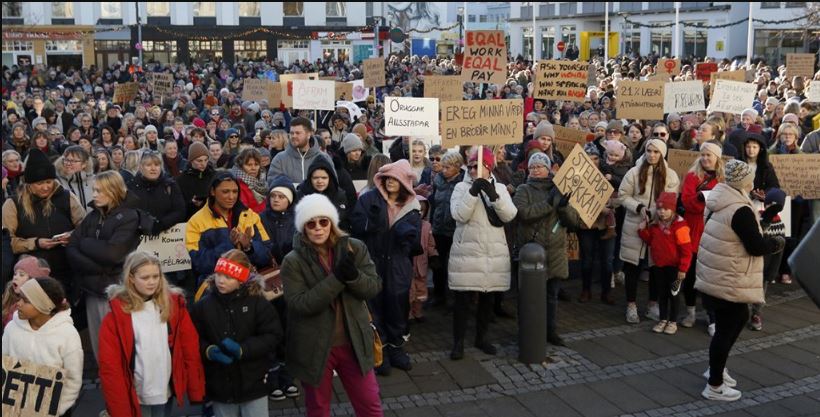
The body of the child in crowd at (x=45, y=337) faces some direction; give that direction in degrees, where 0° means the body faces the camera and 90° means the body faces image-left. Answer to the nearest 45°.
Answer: approximately 45°

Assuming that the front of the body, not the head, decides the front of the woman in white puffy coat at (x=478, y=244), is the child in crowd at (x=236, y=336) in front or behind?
in front

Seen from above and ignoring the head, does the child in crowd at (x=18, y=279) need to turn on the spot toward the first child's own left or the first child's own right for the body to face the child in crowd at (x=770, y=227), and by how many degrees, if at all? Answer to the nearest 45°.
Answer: approximately 135° to the first child's own left

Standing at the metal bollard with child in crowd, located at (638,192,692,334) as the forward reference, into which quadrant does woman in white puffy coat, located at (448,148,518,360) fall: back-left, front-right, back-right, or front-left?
back-left

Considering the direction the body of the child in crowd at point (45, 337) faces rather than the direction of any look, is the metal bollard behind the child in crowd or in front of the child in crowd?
behind

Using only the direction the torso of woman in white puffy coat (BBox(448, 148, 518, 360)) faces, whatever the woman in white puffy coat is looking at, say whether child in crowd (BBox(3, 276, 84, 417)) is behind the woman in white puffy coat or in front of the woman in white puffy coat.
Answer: in front

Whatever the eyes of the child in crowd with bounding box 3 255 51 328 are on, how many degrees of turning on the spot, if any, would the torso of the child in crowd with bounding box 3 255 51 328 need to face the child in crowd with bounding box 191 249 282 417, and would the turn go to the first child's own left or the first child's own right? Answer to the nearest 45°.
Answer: approximately 90° to the first child's own left

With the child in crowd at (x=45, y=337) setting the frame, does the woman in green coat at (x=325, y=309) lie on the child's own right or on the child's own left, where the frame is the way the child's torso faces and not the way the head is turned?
on the child's own left
